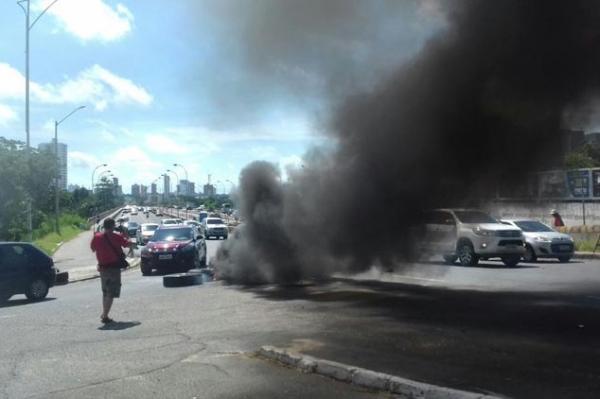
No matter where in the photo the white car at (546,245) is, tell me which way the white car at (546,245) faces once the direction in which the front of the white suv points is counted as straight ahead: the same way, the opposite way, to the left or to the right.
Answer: the same way

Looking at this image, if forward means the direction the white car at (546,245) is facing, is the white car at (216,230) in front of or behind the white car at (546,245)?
behind

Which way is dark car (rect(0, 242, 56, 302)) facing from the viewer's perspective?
to the viewer's left

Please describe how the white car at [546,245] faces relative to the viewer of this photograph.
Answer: facing the viewer and to the right of the viewer

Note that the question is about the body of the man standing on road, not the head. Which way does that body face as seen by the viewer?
away from the camera

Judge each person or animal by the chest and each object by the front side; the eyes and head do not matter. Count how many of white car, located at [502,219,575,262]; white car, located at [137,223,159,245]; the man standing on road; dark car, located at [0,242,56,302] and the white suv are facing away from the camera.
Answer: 1

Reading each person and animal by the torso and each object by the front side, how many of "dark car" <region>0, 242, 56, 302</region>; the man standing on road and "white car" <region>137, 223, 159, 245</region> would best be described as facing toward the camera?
1

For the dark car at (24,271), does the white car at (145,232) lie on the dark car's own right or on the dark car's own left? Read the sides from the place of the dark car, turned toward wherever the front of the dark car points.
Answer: on the dark car's own right

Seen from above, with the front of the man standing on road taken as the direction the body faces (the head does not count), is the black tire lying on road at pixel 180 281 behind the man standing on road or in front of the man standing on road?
in front

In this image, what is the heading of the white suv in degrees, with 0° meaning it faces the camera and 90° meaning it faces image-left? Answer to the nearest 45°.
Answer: approximately 315°

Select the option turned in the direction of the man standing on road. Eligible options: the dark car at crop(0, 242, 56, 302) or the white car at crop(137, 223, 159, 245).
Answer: the white car

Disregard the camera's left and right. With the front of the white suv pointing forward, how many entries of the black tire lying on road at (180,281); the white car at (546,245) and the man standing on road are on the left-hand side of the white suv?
1

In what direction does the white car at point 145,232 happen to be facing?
toward the camera

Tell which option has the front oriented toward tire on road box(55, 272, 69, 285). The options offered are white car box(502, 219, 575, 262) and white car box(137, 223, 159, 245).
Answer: white car box(137, 223, 159, 245)
